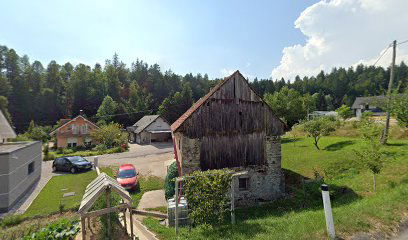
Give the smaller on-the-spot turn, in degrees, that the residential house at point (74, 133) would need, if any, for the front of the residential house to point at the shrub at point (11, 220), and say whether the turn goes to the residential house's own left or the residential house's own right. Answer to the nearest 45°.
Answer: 0° — it already faces it

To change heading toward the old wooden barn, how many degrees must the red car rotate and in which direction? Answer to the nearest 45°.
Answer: approximately 45° to its left

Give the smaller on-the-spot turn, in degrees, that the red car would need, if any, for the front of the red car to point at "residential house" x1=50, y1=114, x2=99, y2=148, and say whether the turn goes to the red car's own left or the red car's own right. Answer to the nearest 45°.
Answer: approximately 180°

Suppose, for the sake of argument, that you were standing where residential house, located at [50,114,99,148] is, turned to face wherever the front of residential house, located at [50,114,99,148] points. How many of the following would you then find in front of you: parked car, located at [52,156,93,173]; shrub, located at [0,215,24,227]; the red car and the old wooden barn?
4

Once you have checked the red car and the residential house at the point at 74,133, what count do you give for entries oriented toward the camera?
2

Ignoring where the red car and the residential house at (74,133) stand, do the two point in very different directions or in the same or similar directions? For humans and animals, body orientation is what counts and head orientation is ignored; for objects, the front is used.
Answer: same or similar directions

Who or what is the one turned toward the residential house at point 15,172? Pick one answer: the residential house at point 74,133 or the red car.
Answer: the residential house at point 74,133

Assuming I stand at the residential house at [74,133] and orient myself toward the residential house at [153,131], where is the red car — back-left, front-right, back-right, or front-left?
front-right

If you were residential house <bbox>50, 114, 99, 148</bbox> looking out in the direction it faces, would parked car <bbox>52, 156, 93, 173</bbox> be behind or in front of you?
in front

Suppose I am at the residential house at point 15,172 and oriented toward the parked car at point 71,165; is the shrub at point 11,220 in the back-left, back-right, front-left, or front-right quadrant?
back-right

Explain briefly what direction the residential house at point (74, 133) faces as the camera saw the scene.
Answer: facing the viewer

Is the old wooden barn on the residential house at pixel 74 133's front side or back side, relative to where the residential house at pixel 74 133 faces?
on the front side

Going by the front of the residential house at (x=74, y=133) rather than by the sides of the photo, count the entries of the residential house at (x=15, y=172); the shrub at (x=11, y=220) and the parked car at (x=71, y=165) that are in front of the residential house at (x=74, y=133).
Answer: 3

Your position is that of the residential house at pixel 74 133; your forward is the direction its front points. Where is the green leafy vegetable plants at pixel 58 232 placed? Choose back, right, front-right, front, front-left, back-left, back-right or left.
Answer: front

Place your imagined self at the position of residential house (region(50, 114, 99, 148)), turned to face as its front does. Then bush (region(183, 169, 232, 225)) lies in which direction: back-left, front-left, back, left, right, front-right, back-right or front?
front

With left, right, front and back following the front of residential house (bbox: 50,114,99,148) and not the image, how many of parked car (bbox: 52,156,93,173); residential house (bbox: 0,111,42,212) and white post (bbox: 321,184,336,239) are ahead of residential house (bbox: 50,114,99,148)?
3

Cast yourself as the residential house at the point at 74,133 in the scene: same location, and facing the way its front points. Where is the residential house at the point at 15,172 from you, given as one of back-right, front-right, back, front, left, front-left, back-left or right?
front

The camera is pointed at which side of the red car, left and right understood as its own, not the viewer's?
front
